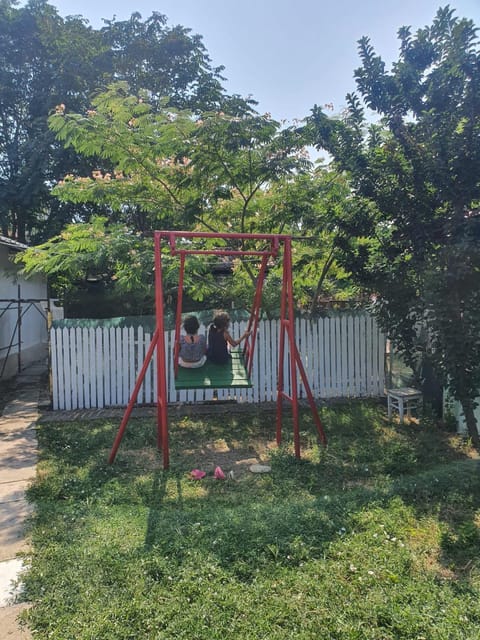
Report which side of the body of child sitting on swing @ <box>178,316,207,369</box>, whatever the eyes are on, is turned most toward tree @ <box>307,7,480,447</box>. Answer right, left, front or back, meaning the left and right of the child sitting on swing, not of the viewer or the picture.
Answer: right

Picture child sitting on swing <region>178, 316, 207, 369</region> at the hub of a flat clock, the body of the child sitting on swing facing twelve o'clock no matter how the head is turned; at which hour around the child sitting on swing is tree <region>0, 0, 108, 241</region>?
The tree is roughly at 11 o'clock from the child sitting on swing.

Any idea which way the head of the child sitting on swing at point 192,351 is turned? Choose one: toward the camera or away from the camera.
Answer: away from the camera

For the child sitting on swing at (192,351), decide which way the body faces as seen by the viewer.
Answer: away from the camera

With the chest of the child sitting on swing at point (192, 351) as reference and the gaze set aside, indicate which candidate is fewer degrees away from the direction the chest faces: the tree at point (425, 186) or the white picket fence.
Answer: the white picket fence
